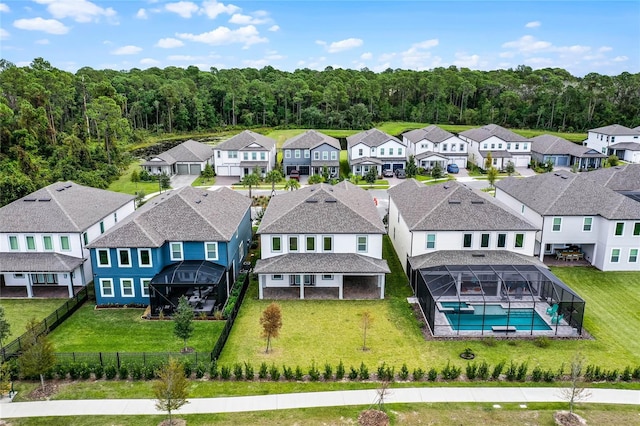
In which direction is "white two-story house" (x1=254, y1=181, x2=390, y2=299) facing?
away from the camera

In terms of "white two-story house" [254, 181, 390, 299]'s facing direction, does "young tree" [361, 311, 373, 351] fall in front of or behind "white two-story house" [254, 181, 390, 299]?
behind

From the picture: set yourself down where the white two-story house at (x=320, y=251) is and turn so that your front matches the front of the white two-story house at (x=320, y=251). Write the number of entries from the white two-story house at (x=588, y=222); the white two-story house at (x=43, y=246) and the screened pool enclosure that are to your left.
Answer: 1

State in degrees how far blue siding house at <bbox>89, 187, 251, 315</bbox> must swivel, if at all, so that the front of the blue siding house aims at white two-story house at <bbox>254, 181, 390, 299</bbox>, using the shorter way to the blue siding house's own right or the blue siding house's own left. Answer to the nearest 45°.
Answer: approximately 90° to the blue siding house's own right

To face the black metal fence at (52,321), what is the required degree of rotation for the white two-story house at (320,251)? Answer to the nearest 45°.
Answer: approximately 90° to its left

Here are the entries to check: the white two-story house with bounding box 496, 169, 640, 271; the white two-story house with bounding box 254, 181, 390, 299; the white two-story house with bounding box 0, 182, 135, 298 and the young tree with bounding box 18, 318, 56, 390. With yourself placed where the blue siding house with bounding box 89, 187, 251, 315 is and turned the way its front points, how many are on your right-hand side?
2

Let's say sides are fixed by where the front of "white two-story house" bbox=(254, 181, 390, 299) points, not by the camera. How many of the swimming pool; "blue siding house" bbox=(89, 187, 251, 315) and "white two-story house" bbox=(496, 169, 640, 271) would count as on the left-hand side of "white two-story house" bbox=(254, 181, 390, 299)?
1

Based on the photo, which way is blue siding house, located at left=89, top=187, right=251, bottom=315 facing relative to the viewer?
away from the camera

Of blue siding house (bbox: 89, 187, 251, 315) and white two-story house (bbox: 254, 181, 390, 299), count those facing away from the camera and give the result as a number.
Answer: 2

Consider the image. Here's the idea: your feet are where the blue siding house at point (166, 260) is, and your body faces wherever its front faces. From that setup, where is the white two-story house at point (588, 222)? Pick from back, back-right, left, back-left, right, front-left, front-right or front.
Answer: right

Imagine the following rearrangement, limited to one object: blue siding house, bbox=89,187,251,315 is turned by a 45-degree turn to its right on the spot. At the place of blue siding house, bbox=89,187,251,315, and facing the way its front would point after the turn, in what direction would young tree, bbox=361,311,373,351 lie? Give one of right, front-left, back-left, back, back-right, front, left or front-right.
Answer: right

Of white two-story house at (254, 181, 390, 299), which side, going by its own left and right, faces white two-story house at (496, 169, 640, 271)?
right

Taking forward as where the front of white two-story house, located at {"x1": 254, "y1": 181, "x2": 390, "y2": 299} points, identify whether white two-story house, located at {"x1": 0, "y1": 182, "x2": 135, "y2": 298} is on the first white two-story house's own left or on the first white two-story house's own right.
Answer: on the first white two-story house's own left

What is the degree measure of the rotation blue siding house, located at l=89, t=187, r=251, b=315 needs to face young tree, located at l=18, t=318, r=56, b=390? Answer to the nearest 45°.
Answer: approximately 135° to its left

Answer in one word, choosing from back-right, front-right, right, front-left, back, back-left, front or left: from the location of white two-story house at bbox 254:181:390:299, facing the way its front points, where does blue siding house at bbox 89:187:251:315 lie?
left
